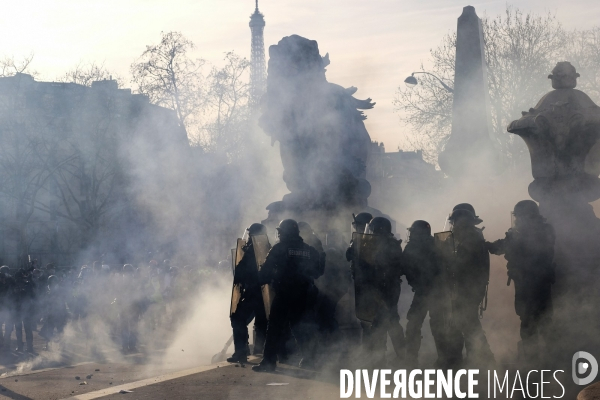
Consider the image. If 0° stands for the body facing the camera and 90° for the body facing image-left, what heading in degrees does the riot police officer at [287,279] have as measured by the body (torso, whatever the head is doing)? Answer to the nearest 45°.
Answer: approximately 135°

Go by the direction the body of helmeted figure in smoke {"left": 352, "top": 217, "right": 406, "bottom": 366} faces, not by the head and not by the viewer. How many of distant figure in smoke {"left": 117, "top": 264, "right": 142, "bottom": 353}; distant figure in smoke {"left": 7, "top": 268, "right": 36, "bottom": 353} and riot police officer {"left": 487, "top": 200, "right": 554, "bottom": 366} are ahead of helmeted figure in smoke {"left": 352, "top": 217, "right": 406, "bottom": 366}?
2

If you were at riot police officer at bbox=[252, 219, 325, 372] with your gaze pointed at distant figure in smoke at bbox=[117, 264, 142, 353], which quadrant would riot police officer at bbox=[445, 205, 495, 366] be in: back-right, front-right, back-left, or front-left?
back-right

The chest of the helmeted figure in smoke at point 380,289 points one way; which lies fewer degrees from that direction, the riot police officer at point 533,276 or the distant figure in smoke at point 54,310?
the distant figure in smoke

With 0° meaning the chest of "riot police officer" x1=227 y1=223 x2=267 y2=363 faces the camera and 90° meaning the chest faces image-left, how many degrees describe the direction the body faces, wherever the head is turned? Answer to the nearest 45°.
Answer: approximately 90°

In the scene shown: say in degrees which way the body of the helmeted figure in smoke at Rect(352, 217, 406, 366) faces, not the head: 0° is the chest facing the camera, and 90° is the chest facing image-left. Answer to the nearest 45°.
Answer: approximately 135°

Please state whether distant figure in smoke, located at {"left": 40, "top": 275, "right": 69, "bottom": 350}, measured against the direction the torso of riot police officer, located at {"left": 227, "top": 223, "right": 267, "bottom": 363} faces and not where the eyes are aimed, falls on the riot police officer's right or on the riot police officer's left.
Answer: on the riot police officer's right

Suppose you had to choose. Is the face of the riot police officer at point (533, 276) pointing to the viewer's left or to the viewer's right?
to the viewer's left
